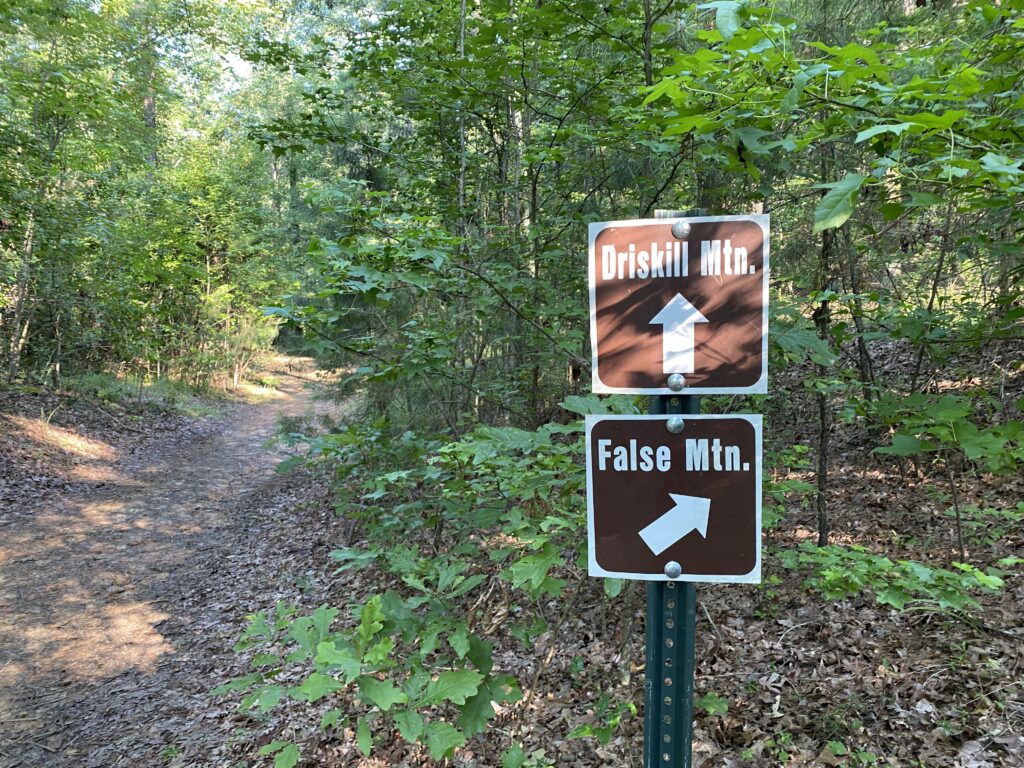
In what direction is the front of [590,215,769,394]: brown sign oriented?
toward the camera

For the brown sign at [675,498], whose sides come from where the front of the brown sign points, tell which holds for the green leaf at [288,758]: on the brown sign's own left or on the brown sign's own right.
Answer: on the brown sign's own right

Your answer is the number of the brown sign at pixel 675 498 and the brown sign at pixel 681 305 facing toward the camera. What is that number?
2

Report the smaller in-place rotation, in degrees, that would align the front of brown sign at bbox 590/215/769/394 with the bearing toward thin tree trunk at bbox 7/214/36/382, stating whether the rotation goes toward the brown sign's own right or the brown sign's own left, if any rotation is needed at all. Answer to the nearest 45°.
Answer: approximately 135° to the brown sign's own right

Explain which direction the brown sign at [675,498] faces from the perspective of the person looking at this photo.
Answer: facing the viewer

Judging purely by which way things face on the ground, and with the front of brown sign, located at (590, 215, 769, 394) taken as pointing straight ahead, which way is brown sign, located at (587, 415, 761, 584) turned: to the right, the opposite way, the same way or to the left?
the same way
